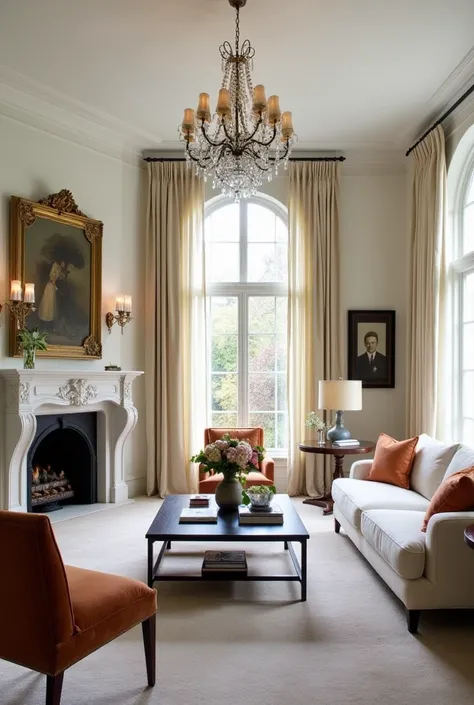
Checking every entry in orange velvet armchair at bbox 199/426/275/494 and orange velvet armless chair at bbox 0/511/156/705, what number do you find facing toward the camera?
1

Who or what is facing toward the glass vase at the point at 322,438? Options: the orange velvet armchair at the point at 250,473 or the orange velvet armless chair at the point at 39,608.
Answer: the orange velvet armless chair at the point at 39,608

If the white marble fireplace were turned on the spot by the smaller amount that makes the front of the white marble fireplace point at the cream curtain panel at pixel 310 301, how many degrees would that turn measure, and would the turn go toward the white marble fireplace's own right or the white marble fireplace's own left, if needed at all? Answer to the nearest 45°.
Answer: approximately 45° to the white marble fireplace's own left

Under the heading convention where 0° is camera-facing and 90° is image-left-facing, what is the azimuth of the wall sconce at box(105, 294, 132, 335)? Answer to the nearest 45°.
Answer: approximately 315°

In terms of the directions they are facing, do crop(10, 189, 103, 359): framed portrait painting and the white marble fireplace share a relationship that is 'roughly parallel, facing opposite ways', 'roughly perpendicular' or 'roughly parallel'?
roughly parallel

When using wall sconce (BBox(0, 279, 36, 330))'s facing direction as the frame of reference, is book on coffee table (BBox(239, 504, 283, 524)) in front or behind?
in front

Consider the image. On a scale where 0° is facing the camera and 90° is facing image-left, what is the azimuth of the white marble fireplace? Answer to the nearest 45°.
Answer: approximately 315°

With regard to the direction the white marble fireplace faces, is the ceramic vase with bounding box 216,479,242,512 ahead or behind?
ahead

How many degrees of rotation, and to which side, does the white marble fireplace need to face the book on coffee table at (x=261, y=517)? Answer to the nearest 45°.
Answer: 0° — it already faces it

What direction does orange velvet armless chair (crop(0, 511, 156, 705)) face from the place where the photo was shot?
facing away from the viewer and to the right of the viewer

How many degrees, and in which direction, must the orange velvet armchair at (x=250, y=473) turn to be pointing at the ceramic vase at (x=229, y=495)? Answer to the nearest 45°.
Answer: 0° — it already faces it

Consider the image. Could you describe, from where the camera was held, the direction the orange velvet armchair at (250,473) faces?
facing the viewer

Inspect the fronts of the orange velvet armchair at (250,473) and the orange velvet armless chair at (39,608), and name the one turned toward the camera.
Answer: the orange velvet armchair at (250,473)

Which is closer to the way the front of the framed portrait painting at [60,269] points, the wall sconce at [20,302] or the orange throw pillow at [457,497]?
the orange throw pillow

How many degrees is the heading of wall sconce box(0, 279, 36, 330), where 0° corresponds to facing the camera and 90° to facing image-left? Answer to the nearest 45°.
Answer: approximately 315°

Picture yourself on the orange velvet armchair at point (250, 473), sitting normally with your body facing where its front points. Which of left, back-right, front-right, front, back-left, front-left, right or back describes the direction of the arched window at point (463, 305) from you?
left

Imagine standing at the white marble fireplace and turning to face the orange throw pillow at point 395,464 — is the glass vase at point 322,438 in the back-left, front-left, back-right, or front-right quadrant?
front-left

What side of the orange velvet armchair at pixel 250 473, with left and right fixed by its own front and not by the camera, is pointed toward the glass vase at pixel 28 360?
right

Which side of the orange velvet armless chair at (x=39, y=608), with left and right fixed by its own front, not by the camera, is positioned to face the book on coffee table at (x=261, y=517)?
front
